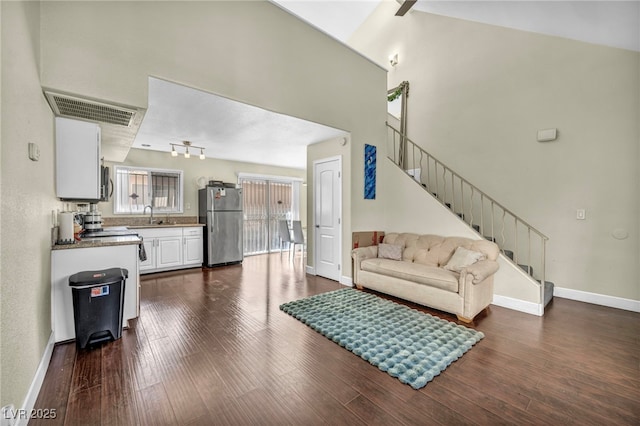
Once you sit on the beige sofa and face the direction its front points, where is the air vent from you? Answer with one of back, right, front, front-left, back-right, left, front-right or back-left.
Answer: front

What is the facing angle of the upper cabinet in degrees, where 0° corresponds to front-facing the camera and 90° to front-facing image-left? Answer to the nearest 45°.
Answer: approximately 270°

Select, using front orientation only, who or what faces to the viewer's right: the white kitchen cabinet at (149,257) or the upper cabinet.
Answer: the upper cabinet

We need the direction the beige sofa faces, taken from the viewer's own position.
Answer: facing the viewer and to the left of the viewer

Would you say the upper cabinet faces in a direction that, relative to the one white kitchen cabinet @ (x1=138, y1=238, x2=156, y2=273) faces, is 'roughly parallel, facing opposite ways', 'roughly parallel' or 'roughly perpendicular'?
roughly perpendicular

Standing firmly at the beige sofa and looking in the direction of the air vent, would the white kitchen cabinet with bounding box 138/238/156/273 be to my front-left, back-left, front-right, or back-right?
front-right

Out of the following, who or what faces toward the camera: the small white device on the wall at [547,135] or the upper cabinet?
the small white device on the wall

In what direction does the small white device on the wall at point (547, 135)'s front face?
toward the camera

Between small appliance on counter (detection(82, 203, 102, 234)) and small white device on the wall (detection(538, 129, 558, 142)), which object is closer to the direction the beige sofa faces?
the small appliance on counter
